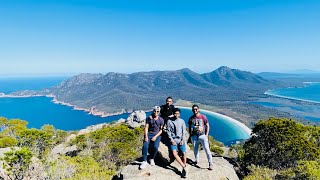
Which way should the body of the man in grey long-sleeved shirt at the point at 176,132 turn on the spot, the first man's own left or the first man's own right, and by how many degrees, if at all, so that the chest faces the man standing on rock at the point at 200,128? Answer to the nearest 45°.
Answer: approximately 135° to the first man's own left

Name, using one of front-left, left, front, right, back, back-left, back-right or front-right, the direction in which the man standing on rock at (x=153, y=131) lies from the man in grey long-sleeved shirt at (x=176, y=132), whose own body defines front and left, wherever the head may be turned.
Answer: right

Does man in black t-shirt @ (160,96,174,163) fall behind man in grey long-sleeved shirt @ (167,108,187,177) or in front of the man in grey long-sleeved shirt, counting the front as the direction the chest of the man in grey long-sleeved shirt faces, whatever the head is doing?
behind

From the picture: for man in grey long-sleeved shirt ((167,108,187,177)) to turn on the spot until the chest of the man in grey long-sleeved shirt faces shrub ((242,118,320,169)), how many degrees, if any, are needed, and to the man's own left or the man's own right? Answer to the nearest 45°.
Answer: approximately 135° to the man's own left

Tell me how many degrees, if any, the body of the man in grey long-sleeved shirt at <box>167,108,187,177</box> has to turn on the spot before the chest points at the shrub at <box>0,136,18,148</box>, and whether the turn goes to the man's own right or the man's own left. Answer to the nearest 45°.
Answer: approximately 135° to the man's own right

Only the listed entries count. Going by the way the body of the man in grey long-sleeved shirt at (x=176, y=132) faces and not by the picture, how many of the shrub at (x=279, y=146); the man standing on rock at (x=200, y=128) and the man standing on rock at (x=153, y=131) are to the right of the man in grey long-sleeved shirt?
1

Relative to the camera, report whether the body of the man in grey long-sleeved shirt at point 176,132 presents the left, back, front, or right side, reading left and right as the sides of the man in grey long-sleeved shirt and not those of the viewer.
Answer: front
